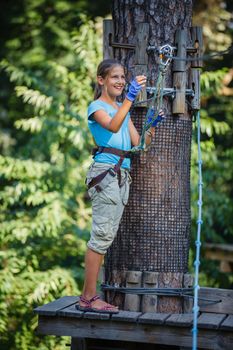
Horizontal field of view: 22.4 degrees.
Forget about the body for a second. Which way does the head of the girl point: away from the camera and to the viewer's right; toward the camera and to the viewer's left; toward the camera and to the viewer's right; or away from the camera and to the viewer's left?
toward the camera and to the viewer's right

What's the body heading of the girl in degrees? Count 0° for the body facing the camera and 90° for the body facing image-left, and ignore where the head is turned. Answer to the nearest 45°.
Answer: approximately 270°

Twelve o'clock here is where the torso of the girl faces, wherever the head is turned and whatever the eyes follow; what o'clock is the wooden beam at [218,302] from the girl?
The wooden beam is roughly at 11 o'clock from the girl.
